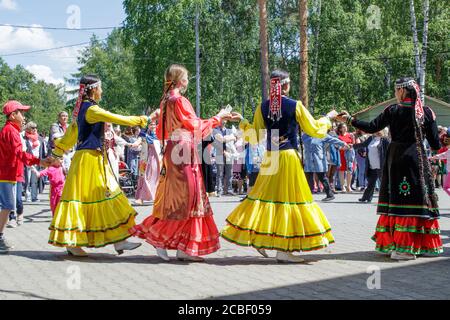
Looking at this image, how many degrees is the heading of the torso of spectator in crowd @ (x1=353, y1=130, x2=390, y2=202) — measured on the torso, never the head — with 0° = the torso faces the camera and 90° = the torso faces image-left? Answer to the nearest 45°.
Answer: approximately 45°

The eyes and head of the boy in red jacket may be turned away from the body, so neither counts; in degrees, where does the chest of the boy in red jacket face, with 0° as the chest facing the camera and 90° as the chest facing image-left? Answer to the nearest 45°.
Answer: approximately 270°

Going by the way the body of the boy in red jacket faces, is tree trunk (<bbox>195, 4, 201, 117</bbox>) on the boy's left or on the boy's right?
on the boy's left

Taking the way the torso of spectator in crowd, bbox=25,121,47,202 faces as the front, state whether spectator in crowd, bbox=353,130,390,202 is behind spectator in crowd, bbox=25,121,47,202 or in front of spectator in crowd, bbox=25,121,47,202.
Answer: in front

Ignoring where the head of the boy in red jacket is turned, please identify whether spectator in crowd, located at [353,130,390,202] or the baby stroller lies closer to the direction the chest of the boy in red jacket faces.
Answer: the spectator in crowd

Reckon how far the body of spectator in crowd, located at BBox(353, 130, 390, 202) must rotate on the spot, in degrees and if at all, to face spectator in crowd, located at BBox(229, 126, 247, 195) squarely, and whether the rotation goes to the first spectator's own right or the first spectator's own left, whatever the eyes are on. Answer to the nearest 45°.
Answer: approximately 90° to the first spectator's own right

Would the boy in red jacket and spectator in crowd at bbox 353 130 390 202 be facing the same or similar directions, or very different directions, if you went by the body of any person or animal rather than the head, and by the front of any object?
very different directions

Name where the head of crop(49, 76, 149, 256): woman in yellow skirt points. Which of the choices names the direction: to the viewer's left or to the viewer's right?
to the viewer's right

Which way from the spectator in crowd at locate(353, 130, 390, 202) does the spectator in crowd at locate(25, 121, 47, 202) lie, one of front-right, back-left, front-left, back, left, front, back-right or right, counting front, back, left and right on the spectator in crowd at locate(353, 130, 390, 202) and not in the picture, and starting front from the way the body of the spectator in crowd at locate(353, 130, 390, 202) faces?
front-right

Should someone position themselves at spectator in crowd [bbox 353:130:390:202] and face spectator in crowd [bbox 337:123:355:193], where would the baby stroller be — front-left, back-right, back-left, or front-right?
front-left

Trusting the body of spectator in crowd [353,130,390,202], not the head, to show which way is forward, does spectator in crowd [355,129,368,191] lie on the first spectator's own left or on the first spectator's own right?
on the first spectator's own right

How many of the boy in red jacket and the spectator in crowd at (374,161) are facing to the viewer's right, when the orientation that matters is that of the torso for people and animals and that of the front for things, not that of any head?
1

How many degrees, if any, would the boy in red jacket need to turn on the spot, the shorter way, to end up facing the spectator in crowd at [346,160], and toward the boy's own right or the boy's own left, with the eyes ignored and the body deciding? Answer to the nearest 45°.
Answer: approximately 45° to the boy's own left

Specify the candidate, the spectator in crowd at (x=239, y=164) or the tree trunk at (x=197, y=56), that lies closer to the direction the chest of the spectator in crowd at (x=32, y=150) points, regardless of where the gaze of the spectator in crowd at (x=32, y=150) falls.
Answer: the spectator in crowd
